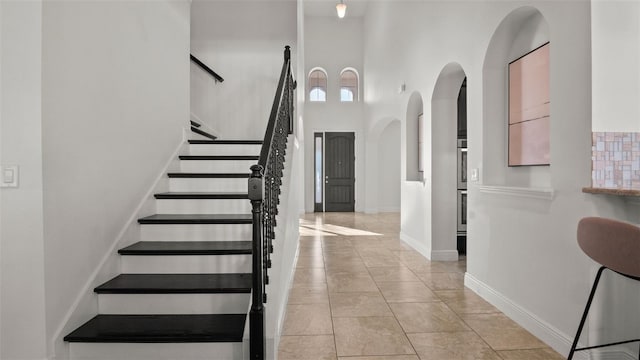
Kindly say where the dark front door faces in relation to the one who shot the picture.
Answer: facing the viewer

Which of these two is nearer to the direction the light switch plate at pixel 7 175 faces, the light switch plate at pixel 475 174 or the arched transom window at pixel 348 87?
the light switch plate

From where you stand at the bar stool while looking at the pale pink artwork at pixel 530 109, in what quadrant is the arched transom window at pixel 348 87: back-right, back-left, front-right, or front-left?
front-left

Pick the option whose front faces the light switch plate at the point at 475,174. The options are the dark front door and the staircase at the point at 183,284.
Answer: the dark front door

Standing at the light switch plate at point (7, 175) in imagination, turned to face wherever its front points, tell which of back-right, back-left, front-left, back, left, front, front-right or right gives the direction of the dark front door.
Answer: back-left

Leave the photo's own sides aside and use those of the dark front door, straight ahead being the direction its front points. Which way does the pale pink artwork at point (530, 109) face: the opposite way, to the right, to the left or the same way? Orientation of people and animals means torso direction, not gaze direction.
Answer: to the right

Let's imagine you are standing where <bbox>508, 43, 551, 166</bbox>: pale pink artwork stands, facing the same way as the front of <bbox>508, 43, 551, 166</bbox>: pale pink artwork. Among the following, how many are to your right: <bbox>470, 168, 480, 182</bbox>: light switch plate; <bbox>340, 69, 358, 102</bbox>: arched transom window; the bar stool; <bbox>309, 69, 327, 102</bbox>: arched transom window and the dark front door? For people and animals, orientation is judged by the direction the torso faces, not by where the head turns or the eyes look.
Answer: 4

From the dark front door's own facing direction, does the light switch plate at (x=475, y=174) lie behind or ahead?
ahead

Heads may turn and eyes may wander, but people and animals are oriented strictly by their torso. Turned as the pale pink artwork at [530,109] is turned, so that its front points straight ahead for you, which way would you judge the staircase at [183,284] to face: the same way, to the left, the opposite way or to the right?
to the left

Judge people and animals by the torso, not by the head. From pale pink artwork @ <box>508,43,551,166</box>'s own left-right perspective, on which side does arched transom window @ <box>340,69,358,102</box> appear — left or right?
on its right

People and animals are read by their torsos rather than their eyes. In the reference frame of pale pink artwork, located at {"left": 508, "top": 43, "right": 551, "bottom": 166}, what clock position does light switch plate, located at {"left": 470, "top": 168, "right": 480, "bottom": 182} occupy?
The light switch plate is roughly at 3 o'clock from the pale pink artwork.
